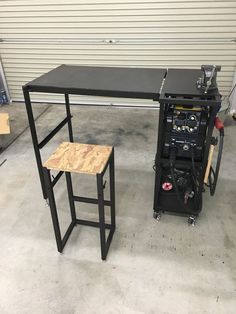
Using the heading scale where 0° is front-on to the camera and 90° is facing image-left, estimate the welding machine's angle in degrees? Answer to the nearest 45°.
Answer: approximately 0°

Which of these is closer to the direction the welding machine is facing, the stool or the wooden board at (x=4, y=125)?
the stool

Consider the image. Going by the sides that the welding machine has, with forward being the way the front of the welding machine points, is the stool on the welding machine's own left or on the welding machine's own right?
on the welding machine's own right

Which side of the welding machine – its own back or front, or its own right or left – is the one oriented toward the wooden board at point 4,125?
right
